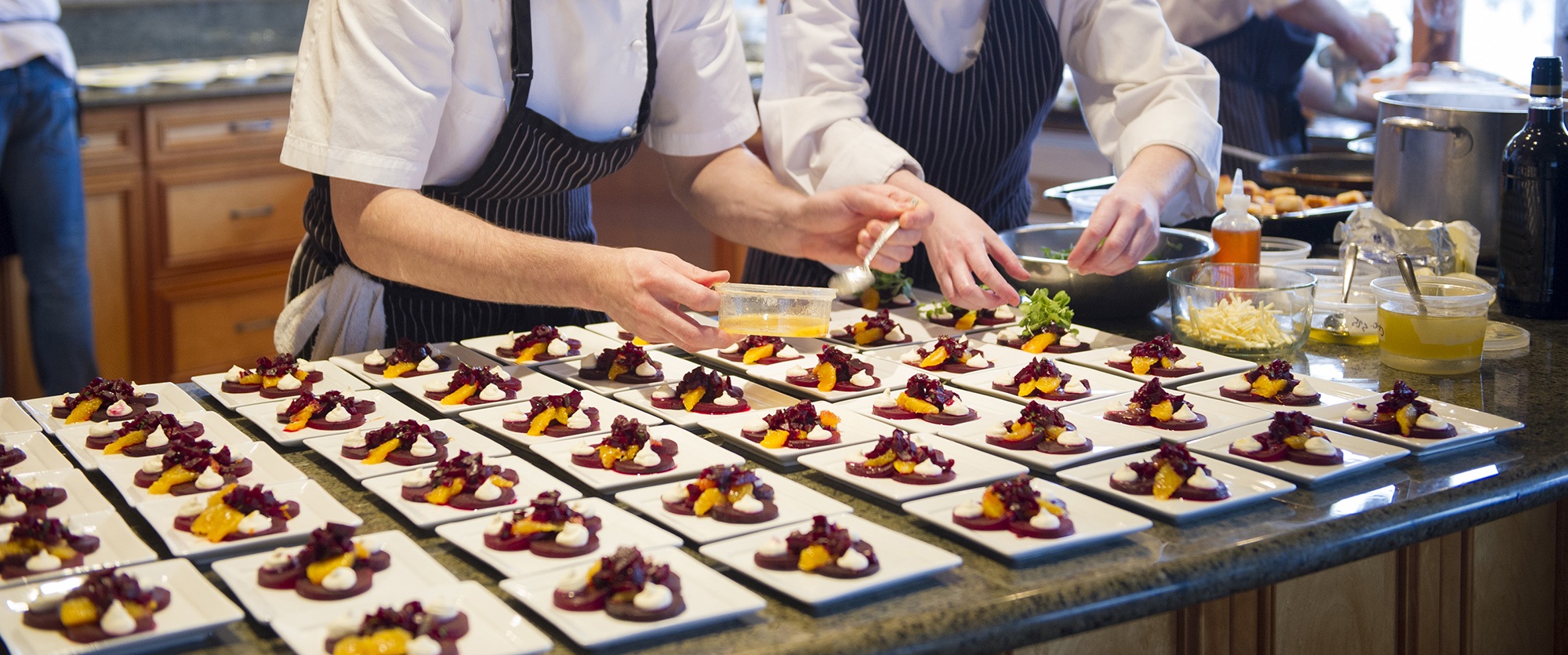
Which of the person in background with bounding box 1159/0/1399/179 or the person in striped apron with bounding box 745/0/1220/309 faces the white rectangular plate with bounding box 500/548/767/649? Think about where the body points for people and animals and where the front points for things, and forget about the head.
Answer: the person in striped apron with bounding box 745/0/1220/309

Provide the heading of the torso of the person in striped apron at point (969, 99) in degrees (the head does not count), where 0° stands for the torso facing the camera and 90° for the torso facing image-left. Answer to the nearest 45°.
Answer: approximately 0°

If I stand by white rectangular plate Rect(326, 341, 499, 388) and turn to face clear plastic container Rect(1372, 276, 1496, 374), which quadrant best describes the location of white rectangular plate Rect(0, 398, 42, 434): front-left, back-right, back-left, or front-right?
back-right

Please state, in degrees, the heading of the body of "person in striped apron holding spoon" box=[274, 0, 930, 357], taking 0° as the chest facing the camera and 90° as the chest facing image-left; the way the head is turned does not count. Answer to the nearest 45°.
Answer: approximately 315°

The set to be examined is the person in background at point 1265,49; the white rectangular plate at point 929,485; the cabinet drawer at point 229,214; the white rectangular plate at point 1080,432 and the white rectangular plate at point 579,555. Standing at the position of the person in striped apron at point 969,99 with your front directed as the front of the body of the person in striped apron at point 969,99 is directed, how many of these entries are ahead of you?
3

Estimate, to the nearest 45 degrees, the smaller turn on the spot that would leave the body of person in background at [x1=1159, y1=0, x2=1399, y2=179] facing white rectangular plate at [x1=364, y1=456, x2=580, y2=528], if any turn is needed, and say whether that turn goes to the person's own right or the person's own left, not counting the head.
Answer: approximately 90° to the person's own right
